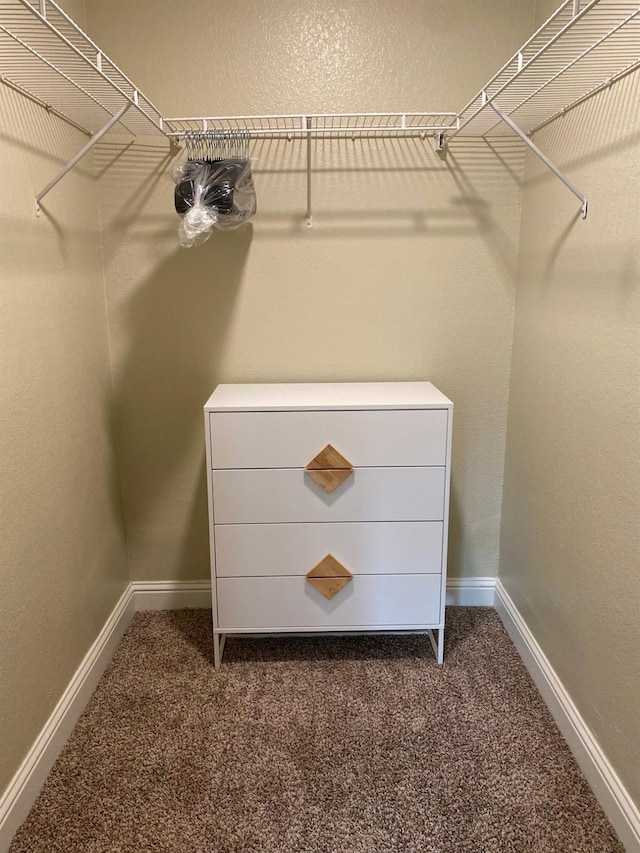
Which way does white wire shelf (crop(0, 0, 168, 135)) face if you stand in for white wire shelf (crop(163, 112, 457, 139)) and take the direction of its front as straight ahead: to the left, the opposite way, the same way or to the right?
to the left

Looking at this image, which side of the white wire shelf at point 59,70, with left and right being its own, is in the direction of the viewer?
right

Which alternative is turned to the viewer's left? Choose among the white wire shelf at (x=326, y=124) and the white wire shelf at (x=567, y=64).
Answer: the white wire shelf at (x=567, y=64)

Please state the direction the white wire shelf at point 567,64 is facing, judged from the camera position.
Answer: facing to the left of the viewer

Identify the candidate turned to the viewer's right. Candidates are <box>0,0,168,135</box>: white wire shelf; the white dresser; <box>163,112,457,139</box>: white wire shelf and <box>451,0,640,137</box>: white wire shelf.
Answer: <box>0,0,168,135</box>: white wire shelf
